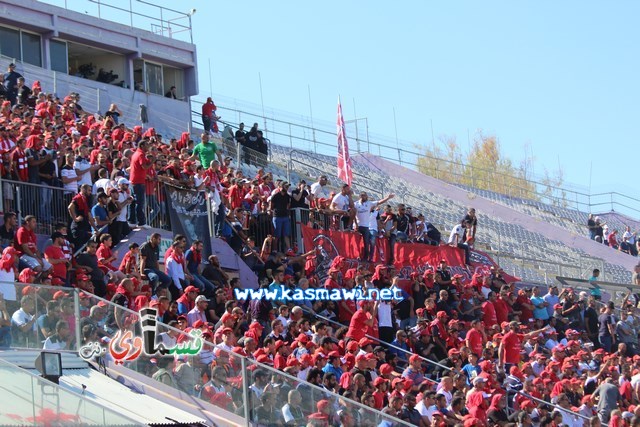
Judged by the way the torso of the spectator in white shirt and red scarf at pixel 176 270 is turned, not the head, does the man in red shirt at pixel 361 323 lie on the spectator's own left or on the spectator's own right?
on the spectator's own left

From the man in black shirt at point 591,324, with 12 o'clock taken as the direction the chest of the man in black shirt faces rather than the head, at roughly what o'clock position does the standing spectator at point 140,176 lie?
The standing spectator is roughly at 3 o'clock from the man in black shirt.

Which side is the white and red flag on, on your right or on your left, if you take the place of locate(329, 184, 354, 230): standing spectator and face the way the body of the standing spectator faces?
on your left

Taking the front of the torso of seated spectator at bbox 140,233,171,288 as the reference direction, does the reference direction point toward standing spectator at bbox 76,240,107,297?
no

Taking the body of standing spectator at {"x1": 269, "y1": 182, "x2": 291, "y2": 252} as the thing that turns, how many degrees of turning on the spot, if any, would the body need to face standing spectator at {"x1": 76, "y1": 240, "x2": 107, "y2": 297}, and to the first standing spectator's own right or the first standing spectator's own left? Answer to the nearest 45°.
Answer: approximately 90° to the first standing spectator's own right

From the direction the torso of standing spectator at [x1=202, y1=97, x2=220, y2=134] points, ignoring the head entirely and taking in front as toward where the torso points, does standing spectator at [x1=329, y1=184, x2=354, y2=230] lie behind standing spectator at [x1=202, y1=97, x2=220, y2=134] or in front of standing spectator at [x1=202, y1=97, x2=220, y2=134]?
in front

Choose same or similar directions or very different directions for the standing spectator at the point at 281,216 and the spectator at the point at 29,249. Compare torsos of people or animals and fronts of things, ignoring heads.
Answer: same or similar directions

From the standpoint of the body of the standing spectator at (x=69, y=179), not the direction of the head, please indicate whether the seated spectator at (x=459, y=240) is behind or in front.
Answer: in front

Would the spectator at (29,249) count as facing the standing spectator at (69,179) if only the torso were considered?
no

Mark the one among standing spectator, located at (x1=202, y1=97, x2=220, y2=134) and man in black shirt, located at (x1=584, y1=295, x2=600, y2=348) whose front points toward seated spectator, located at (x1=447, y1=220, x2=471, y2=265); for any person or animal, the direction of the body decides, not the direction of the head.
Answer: the standing spectator

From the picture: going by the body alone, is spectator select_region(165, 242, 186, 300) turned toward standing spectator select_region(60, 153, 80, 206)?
no

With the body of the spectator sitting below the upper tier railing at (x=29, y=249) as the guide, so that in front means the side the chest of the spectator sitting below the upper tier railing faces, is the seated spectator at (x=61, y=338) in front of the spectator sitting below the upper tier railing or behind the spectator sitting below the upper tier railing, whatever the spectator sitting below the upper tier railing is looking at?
in front

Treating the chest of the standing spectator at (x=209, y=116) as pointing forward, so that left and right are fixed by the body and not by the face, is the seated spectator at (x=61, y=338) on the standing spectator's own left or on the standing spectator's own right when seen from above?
on the standing spectator's own right

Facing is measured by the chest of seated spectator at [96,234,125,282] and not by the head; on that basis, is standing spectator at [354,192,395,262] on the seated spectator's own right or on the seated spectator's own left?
on the seated spectator's own left
